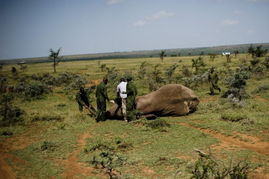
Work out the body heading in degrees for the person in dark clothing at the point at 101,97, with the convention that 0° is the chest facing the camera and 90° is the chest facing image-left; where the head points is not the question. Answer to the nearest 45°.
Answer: approximately 270°

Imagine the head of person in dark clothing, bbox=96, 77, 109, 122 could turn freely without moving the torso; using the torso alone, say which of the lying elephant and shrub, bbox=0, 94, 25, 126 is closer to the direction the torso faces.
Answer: the lying elephant

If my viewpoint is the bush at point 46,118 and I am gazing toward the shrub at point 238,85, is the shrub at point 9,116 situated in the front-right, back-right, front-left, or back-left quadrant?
back-left

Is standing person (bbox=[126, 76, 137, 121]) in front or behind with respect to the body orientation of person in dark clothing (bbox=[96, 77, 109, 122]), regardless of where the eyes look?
in front

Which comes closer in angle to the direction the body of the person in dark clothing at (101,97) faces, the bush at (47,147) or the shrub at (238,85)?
the shrub

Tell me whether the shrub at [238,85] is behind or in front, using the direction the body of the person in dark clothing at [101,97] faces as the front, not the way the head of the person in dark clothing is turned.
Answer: in front

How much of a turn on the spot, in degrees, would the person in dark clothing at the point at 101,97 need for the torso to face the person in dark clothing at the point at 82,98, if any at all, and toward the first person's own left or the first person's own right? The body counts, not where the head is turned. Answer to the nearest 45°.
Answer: approximately 135° to the first person's own left

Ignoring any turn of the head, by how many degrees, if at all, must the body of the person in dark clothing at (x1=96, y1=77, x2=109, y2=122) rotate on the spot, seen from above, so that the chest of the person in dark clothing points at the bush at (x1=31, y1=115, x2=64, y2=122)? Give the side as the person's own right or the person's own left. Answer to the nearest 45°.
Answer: approximately 135° to the person's own left

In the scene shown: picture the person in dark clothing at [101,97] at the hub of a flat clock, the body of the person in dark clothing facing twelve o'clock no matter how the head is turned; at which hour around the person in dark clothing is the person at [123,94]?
The person is roughly at 1 o'clock from the person in dark clothing.

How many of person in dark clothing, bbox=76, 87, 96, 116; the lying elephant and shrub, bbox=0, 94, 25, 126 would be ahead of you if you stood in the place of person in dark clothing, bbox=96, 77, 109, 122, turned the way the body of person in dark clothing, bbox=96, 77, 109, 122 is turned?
1
